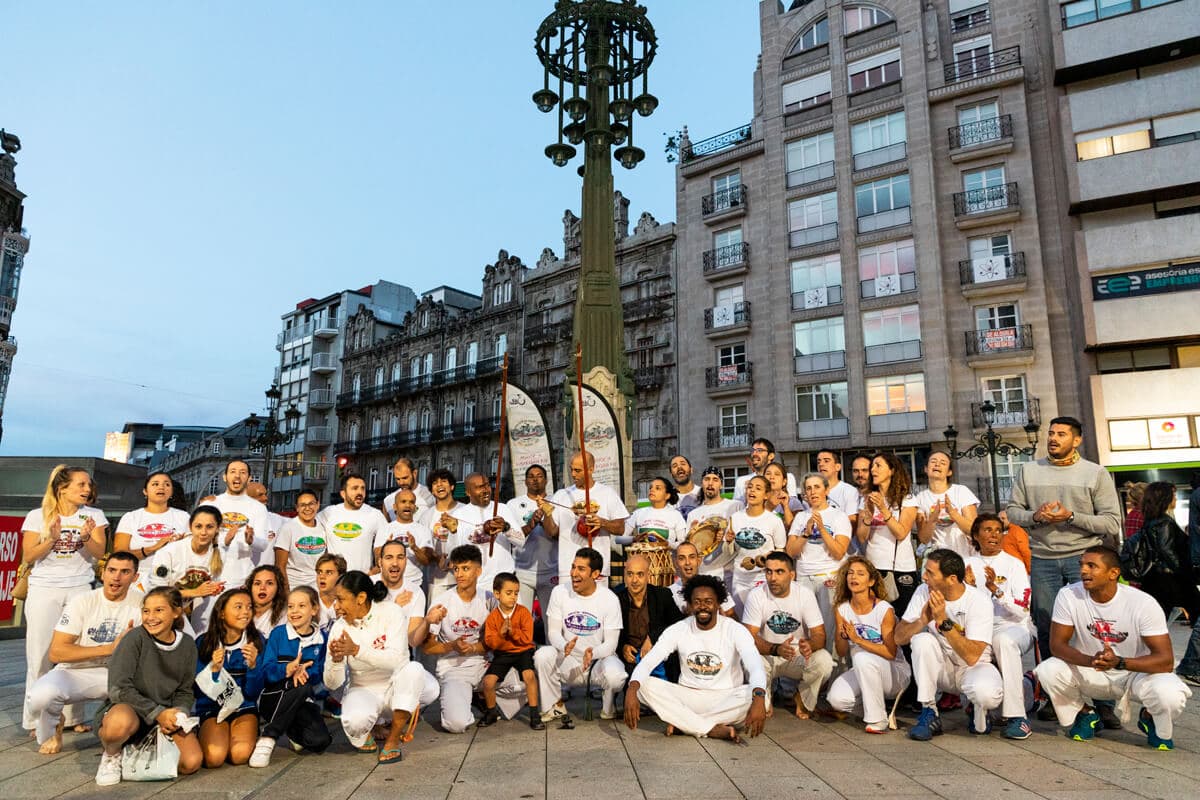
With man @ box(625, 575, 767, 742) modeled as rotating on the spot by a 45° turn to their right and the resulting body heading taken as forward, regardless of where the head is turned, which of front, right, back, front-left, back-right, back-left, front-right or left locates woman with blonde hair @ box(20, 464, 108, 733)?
front-right

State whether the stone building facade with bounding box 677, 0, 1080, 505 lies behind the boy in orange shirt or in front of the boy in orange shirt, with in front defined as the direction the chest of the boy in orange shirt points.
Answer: behind

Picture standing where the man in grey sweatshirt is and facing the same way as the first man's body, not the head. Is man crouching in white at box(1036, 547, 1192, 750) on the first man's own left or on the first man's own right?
on the first man's own left

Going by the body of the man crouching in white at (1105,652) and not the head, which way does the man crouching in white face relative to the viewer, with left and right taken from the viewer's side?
facing the viewer

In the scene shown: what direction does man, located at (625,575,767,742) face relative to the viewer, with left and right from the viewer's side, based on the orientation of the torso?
facing the viewer

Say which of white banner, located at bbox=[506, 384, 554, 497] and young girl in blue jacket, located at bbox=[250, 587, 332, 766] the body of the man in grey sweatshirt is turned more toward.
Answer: the young girl in blue jacket

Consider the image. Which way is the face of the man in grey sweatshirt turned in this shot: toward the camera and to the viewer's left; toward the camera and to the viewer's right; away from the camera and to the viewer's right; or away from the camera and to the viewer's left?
toward the camera and to the viewer's left

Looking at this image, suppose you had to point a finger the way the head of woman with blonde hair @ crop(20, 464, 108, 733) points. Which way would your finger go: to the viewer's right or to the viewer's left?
to the viewer's right

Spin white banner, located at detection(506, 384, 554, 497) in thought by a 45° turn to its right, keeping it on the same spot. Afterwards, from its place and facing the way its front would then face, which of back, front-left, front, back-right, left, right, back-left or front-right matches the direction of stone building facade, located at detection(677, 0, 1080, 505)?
back

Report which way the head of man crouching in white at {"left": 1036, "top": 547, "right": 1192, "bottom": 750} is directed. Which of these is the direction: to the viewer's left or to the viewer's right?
to the viewer's left

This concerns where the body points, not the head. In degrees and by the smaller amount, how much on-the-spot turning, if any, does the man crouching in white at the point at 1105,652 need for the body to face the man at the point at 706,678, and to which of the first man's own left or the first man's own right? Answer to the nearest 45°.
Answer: approximately 45° to the first man's own right

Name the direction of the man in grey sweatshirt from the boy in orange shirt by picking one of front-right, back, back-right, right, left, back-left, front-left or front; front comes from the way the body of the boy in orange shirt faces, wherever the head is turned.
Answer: left

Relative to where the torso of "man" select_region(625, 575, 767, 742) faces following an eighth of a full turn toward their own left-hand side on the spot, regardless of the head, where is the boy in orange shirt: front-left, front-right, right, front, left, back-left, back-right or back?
back-right

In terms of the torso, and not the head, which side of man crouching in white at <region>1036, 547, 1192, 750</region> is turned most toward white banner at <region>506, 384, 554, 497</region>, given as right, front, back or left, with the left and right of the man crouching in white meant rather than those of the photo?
right
